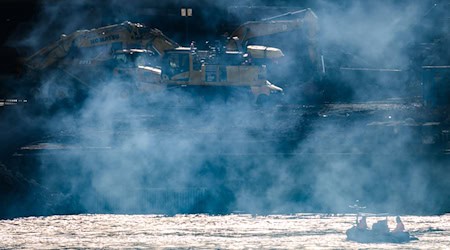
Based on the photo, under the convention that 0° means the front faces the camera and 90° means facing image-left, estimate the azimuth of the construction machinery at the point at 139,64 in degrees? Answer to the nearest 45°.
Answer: approximately 90°

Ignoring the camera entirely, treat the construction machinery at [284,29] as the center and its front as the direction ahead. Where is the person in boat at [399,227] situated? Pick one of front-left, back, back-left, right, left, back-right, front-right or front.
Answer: right

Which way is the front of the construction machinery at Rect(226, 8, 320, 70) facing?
to the viewer's right

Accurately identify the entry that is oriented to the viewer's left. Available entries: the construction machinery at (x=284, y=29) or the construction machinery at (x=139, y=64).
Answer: the construction machinery at (x=139, y=64)
